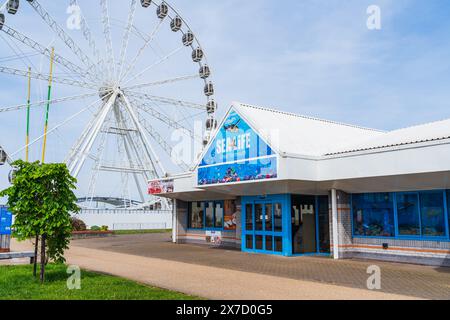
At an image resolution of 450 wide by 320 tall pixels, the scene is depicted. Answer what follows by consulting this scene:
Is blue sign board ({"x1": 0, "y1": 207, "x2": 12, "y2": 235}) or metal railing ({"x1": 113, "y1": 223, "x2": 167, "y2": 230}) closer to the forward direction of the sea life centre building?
the blue sign board

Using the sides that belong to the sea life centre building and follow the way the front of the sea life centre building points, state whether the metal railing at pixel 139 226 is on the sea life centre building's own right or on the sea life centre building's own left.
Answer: on the sea life centre building's own right

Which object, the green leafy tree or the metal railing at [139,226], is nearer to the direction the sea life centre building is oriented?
the green leafy tree

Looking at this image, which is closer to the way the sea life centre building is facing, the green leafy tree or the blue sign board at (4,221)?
the green leafy tree

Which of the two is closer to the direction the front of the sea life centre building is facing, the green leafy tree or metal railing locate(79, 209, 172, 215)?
the green leafy tree

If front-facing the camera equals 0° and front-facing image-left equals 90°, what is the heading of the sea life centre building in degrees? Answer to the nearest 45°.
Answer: approximately 45°

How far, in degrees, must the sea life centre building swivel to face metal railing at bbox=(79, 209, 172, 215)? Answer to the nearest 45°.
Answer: approximately 90° to its right

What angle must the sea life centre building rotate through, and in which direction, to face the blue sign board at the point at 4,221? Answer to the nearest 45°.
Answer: approximately 45° to its right
